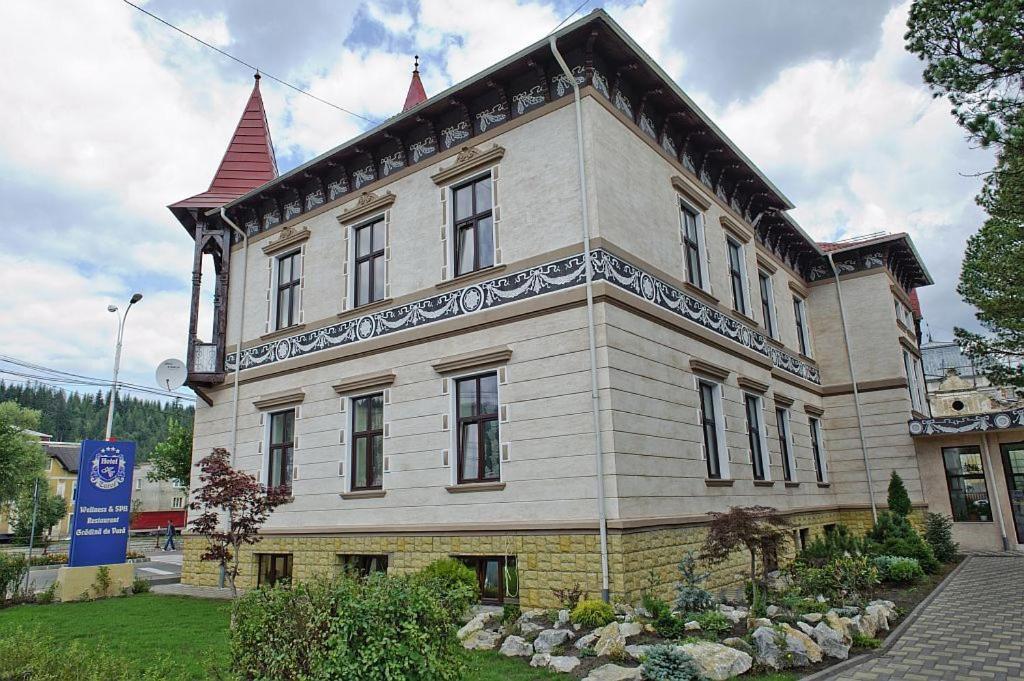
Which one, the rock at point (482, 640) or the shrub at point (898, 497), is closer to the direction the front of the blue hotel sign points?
the rock

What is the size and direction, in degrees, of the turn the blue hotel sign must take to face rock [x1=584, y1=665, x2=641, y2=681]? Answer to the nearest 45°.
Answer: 0° — it already faces it

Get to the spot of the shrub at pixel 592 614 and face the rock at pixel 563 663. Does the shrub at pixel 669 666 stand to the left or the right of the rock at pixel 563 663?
left

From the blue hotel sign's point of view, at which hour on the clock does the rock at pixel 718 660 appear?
The rock is roughly at 11 o'clock from the blue hotel sign.

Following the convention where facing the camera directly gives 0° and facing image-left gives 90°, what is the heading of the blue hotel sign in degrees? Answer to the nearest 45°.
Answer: approximately 0°

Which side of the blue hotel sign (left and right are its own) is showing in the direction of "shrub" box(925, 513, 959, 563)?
left
